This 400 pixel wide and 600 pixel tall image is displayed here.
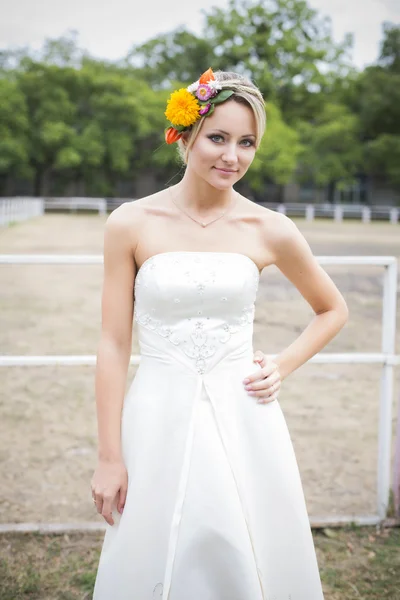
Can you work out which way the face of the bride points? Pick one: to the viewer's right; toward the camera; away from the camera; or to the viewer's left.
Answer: toward the camera

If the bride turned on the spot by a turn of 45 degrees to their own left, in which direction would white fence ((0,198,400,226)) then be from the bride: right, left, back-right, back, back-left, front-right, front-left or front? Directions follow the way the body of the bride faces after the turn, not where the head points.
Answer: back-left

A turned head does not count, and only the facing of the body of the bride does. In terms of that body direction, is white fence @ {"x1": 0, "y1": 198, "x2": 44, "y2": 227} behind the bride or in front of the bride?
behind

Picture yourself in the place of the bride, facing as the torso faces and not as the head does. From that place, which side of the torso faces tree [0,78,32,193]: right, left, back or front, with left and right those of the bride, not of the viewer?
back

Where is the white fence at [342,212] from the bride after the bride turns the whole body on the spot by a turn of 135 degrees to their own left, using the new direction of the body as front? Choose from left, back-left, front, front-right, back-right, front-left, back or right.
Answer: front-left

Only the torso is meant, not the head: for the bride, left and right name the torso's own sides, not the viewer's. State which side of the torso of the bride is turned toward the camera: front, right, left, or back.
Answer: front

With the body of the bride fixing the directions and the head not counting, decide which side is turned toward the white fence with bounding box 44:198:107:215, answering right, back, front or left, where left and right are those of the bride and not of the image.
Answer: back

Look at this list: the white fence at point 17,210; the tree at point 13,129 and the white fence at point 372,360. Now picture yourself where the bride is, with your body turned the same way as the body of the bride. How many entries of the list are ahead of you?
0

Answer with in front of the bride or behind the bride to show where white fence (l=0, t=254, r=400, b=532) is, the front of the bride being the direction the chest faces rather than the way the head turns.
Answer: behind
